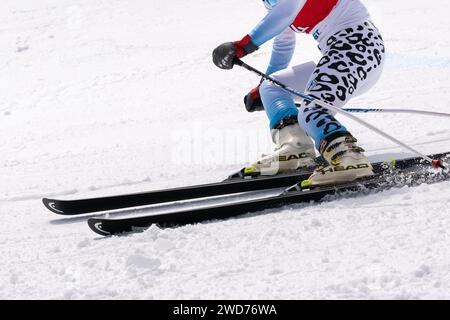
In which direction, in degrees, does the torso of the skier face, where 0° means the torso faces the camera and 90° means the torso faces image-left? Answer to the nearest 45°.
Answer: approximately 90°
